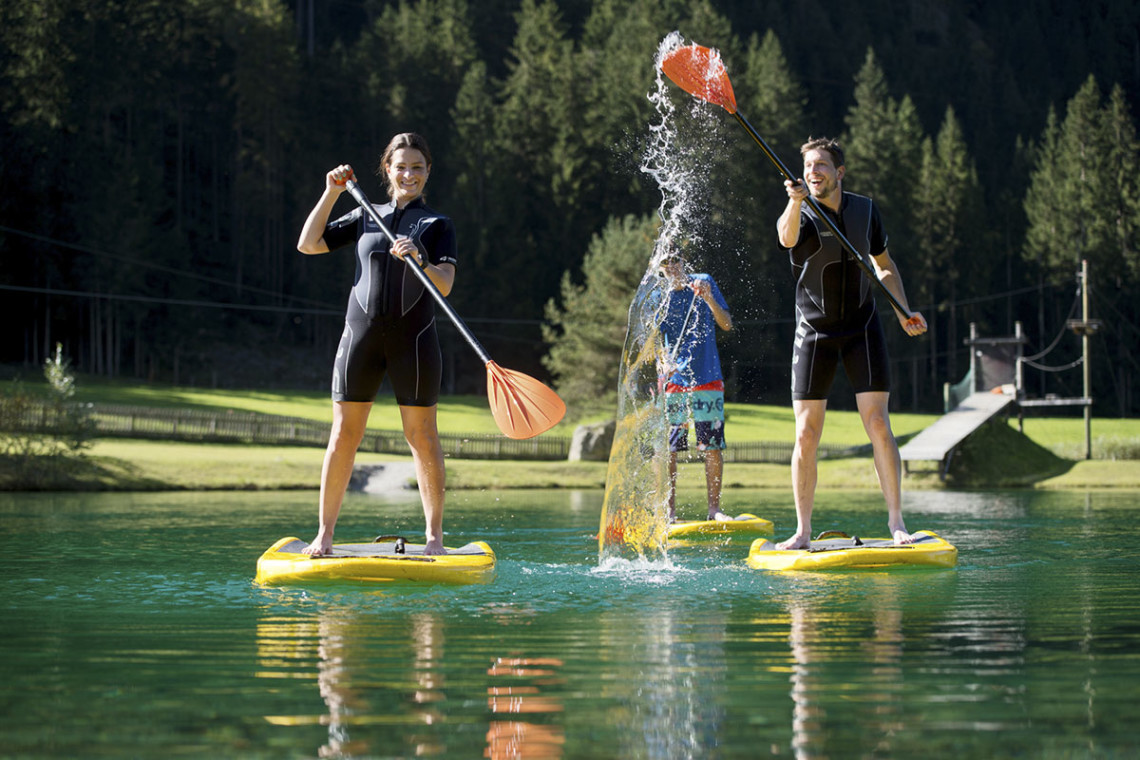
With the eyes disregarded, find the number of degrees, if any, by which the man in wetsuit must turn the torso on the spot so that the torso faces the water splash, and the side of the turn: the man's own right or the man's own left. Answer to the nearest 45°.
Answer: approximately 135° to the man's own right

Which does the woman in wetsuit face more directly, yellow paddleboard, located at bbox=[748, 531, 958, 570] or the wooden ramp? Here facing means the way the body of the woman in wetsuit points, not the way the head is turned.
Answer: the yellow paddleboard

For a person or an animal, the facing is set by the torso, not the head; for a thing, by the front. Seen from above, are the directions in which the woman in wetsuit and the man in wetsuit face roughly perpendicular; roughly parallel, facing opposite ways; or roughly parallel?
roughly parallel

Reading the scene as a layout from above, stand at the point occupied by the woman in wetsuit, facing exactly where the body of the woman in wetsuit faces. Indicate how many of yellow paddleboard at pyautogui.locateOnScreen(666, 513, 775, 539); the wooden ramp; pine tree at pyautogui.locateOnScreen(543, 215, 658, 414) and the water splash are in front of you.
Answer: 0

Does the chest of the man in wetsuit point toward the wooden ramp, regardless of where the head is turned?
no

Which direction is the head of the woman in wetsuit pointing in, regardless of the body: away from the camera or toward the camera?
toward the camera

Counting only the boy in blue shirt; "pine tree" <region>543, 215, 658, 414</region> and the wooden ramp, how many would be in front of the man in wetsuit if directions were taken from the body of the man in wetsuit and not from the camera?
0

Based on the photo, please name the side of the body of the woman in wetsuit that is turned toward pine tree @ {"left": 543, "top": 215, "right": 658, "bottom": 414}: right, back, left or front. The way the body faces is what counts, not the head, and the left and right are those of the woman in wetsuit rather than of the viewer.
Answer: back

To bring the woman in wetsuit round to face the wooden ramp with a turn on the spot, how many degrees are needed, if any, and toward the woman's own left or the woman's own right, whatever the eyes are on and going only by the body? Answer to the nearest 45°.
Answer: approximately 135° to the woman's own left

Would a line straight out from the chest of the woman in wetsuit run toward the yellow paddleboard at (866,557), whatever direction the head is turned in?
no

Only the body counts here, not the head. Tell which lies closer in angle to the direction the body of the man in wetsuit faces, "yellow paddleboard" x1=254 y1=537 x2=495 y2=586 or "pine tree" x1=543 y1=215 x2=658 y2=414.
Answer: the yellow paddleboard

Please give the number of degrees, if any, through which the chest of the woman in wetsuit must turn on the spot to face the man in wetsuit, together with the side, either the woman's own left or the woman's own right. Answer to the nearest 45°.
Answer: approximately 90° to the woman's own left

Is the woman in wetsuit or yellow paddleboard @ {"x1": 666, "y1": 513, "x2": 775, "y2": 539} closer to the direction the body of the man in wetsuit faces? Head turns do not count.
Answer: the woman in wetsuit

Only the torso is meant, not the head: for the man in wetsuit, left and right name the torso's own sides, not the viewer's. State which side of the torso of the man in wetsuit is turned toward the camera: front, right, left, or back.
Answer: front

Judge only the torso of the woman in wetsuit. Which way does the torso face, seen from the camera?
toward the camera

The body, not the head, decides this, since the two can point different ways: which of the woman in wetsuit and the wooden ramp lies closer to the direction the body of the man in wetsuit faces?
the woman in wetsuit

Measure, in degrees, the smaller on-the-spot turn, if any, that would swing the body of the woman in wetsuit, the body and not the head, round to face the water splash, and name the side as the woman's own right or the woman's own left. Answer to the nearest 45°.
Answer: approximately 135° to the woman's own left

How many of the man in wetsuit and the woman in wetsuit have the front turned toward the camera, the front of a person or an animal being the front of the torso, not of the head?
2

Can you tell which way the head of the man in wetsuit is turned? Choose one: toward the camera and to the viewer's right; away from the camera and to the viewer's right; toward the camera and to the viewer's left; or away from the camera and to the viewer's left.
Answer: toward the camera and to the viewer's left
